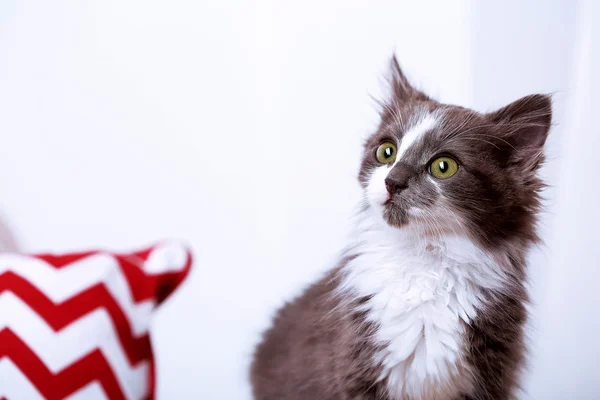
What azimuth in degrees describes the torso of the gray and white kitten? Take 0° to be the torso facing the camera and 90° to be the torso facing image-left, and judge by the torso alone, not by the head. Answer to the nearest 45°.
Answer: approximately 315°

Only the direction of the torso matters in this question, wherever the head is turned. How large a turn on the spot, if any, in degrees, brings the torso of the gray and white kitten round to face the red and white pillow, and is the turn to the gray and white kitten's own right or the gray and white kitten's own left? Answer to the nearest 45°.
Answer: approximately 90° to the gray and white kitten's own right
